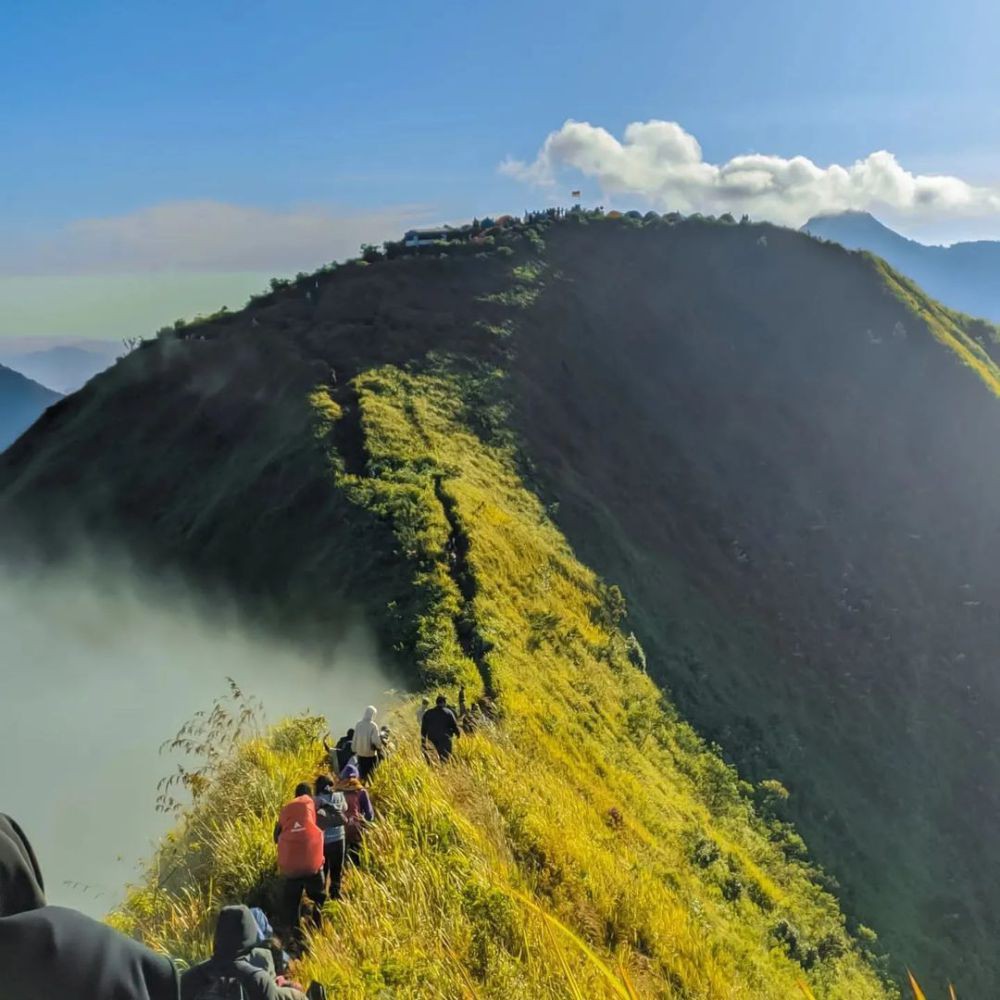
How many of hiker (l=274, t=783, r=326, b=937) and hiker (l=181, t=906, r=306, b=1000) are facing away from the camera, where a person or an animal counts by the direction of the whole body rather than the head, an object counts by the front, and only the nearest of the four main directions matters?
2

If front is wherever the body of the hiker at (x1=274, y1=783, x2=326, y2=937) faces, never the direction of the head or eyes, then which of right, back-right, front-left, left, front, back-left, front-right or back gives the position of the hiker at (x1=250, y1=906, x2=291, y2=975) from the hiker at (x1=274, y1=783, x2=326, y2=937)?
back

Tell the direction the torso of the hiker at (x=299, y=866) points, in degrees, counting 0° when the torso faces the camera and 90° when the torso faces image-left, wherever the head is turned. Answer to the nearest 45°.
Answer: approximately 180°

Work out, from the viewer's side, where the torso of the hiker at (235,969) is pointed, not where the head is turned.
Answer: away from the camera

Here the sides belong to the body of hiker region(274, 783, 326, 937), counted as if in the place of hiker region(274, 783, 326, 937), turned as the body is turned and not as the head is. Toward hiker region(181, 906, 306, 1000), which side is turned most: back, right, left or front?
back
